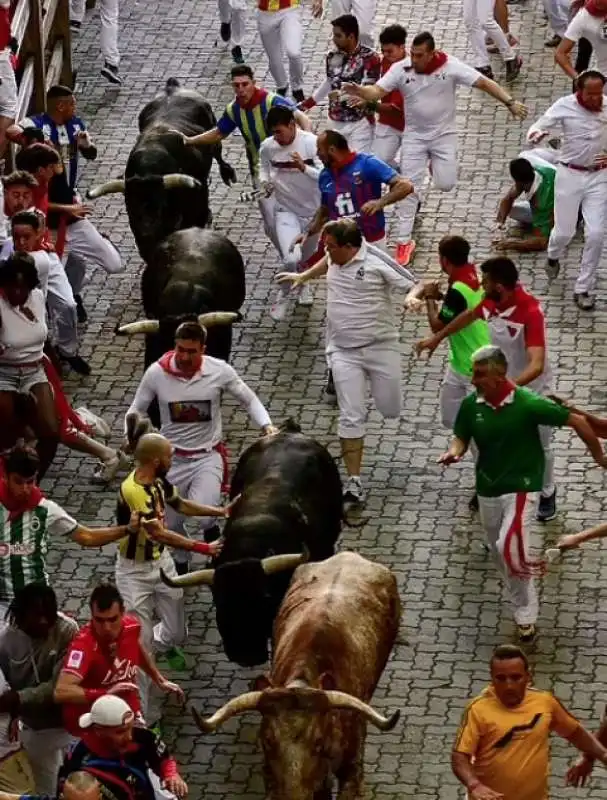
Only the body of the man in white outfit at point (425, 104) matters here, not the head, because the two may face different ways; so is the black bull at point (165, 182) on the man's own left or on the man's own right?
on the man's own right

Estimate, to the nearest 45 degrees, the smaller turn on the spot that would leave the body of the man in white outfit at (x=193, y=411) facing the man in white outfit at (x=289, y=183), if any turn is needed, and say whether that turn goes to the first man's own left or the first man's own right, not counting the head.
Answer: approximately 180°

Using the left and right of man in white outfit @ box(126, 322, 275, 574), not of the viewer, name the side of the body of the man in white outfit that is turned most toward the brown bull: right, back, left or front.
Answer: front

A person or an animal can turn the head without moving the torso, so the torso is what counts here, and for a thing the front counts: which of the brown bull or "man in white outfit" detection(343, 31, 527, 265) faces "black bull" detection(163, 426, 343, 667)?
the man in white outfit

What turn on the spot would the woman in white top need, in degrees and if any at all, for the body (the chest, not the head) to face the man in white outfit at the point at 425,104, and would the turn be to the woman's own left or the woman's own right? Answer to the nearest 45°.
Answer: approximately 135° to the woman's own left

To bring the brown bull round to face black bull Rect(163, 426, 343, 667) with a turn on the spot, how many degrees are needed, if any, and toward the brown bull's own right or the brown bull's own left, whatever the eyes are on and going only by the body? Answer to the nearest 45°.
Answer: approximately 180°

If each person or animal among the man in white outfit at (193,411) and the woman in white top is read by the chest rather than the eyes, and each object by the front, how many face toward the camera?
2
